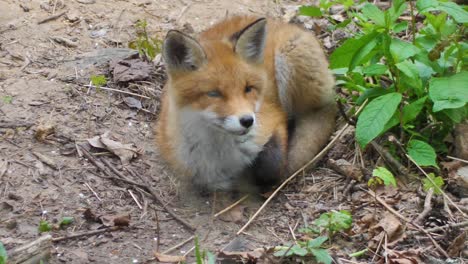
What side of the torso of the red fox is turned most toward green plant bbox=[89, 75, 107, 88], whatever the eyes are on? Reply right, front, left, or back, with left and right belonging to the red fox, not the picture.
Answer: right

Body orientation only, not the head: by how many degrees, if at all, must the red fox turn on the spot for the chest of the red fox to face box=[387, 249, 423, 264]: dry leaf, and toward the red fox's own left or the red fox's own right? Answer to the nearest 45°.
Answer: approximately 90° to the red fox's own left

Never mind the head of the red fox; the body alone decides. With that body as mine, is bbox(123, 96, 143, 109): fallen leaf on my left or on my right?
on my right

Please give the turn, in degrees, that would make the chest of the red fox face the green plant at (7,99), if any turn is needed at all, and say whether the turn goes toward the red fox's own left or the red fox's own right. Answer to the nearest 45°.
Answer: approximately 45° to the red fox's own right

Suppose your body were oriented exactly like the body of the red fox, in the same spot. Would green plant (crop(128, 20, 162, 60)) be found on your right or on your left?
on your right

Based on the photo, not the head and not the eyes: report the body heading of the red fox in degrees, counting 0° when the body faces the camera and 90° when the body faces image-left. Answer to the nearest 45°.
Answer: approximately 45°

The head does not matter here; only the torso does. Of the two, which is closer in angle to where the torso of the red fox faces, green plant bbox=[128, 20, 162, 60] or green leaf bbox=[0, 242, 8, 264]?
the green leaf

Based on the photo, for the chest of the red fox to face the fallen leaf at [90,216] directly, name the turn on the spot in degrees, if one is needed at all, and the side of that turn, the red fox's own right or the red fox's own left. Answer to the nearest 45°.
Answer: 0° — it already faces it
